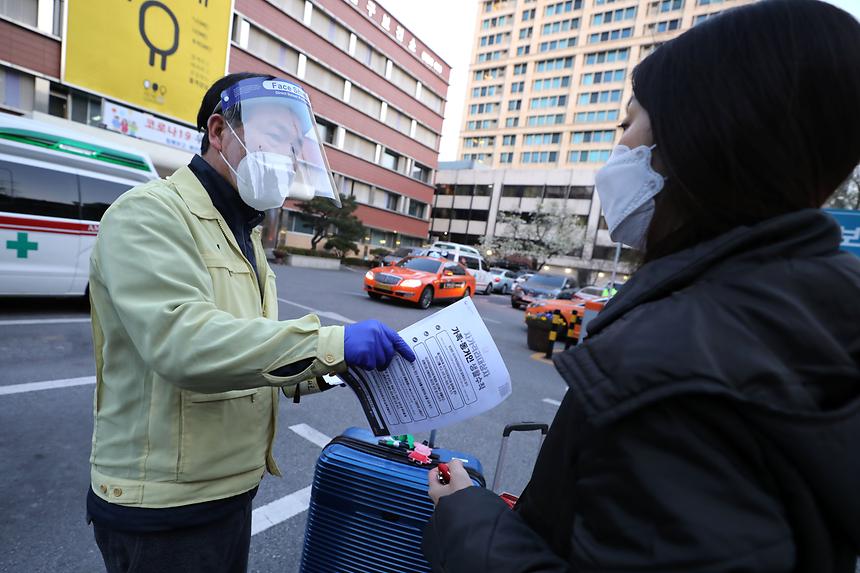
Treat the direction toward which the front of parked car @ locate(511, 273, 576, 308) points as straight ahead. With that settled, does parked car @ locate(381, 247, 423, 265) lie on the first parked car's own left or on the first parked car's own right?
on the first parked car's own right

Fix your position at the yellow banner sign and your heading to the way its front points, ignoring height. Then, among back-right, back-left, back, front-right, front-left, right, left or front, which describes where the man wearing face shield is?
front-right

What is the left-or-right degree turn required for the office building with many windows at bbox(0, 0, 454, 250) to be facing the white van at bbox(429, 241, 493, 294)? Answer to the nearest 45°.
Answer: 0° — it already faces it

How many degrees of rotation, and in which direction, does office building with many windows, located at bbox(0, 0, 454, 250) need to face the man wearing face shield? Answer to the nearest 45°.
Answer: approximately 45° to its right

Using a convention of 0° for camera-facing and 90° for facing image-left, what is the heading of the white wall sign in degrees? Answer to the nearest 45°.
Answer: approximately 315°

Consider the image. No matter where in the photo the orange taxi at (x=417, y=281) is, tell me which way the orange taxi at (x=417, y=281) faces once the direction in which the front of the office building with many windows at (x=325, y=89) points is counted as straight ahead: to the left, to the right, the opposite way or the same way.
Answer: to the right

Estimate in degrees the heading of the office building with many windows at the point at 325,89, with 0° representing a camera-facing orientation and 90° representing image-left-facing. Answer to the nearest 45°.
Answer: approximately 315°

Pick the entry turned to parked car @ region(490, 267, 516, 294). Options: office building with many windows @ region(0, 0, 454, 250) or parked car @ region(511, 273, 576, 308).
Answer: the office building with many windows

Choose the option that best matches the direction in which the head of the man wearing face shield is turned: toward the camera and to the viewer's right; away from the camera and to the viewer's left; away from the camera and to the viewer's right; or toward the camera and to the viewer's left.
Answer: toward the camera and to the viewer's right

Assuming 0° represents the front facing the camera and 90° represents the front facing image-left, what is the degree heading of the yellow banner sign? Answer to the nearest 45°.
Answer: approximately 315°

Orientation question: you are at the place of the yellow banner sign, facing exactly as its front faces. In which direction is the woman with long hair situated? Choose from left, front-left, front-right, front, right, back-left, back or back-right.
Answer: front-right
